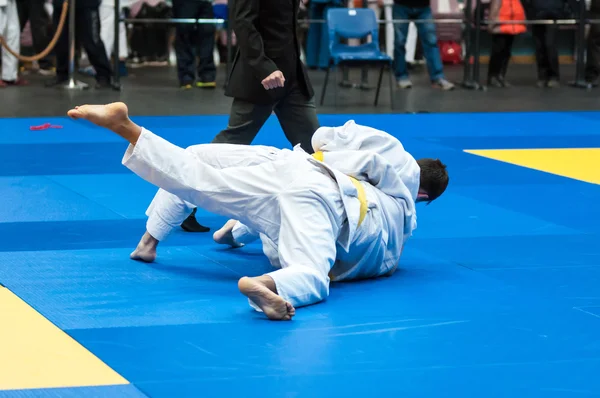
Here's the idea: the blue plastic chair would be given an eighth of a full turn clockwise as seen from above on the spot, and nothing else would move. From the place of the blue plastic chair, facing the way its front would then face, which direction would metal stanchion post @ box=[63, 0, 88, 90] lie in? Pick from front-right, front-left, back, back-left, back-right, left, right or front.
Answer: front-right

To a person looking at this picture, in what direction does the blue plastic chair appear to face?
facing the viewer

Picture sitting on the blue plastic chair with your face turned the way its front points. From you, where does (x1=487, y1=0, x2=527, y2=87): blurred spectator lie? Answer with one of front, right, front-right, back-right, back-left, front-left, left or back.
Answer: back-left

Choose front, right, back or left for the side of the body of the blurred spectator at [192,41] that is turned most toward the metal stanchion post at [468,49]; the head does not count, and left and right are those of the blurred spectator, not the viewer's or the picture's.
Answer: left

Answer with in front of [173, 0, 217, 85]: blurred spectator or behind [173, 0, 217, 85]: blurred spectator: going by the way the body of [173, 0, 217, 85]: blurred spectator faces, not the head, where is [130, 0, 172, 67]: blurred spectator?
behind

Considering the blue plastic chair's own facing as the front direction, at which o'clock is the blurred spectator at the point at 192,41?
The blurred spectator is roughly at 4 o'clock from the blue plastic chair.

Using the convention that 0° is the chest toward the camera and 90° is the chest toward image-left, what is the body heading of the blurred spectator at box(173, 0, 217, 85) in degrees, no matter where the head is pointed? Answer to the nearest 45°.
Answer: approximately 0°

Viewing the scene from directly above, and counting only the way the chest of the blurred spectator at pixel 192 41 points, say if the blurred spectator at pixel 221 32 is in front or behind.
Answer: behind

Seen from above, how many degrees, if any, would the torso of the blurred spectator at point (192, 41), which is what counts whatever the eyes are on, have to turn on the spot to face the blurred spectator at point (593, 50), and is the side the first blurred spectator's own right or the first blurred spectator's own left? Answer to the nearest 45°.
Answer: approximately 90° to the first blurred spectator's own left

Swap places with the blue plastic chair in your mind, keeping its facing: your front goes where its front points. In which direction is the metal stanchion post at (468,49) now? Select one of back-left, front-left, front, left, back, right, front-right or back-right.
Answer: back-left

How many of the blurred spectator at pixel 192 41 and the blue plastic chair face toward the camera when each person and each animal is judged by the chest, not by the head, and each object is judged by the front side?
2

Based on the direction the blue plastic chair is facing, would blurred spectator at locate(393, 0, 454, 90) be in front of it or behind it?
behind
